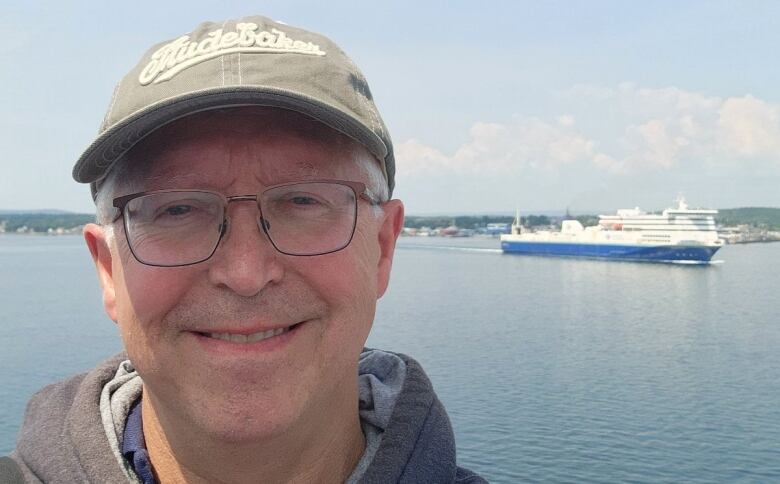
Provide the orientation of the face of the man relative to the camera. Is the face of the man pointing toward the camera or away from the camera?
toward the camera

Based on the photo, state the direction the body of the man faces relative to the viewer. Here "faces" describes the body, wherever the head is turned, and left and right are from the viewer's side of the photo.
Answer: facing the viewer
